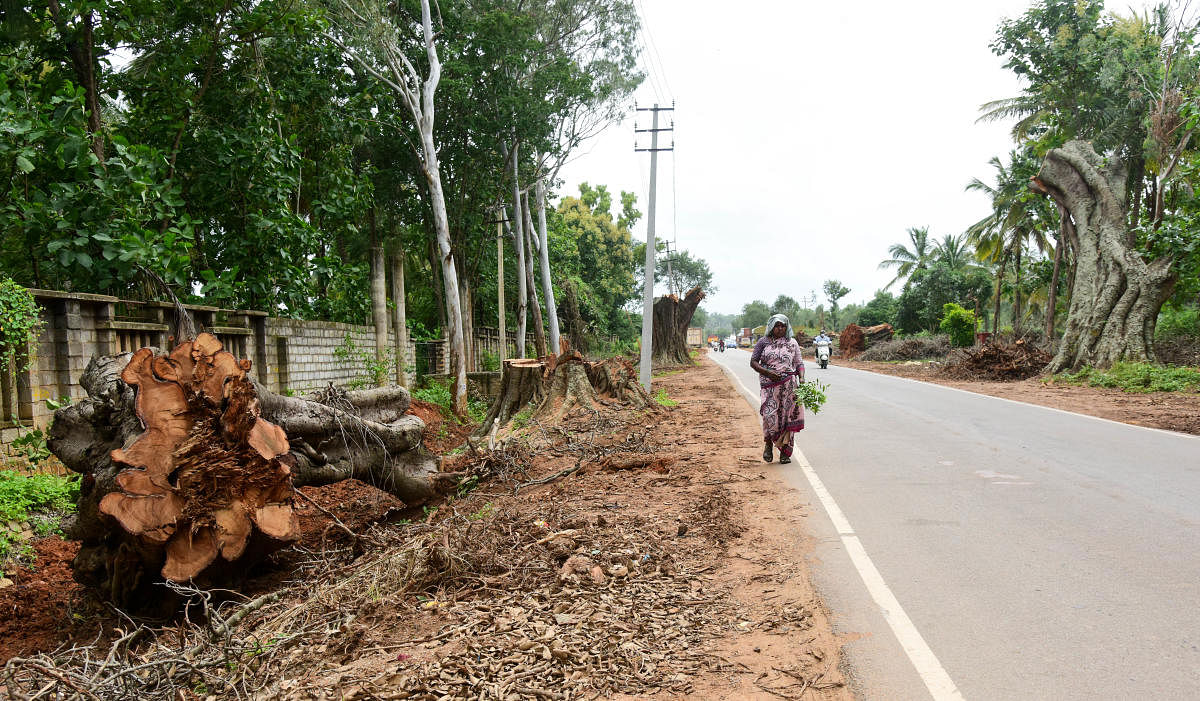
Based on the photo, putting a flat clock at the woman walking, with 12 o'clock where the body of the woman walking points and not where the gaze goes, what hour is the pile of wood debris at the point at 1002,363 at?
The pile of wood debris is roughly at 7 o'clock from the woman walking.

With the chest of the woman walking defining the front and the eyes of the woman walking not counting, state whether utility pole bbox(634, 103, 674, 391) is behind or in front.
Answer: behind

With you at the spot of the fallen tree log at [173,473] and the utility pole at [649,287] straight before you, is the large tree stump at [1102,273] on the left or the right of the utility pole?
right

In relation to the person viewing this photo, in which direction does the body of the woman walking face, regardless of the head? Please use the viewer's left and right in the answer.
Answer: facing the viewer

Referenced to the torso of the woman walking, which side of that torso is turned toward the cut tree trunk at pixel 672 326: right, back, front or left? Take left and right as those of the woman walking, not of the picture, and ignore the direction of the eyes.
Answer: back

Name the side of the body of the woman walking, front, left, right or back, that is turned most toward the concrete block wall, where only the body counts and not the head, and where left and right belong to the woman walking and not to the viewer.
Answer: right

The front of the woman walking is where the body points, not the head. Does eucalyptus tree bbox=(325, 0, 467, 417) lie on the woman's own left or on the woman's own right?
on the woman's own right

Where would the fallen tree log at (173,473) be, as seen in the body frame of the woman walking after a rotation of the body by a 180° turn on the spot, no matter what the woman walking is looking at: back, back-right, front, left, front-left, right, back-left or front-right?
back-left

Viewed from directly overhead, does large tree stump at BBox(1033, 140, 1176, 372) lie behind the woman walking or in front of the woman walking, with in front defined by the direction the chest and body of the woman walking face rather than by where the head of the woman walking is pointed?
behind
